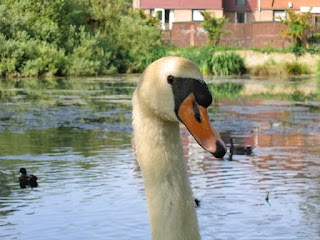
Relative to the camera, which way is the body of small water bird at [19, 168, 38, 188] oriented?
to the viewer's left

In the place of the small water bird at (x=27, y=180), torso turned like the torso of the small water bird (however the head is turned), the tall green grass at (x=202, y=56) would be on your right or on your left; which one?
on your right

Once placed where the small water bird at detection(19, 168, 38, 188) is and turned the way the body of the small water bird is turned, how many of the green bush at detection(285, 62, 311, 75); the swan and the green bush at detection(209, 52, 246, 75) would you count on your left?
1

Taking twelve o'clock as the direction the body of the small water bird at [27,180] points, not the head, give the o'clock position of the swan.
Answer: The swan is roughly at 9 o'clock from the small water bird.

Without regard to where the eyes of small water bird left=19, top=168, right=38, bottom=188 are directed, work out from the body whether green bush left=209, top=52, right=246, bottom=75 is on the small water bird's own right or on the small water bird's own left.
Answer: on the small water bird's own right

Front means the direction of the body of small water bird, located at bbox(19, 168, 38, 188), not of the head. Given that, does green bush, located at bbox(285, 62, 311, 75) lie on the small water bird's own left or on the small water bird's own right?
on the small water bird's own right

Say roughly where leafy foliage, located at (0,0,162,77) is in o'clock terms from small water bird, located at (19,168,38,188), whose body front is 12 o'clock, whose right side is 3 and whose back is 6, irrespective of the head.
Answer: The leafy foliage is roughly at 3 o'clock from the small water bird.
